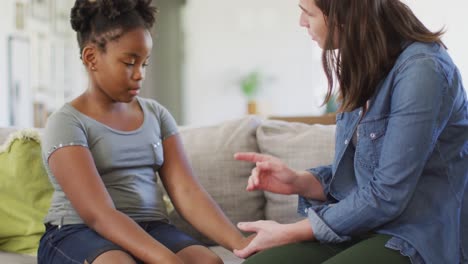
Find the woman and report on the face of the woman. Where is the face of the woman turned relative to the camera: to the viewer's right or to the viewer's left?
to the viewer's left

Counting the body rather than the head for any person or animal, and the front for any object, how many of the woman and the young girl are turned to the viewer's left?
1

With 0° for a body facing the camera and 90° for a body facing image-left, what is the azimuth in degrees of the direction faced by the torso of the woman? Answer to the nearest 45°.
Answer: approximately 90°

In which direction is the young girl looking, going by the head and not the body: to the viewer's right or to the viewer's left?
to the viewer's right

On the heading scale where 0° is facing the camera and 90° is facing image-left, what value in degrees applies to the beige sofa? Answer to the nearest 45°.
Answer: approximately 0°
